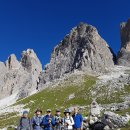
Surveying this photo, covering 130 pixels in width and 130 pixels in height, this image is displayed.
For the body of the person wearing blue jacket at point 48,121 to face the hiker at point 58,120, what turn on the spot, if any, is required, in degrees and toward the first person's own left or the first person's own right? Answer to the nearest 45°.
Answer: approximately 90° to the first person's own left

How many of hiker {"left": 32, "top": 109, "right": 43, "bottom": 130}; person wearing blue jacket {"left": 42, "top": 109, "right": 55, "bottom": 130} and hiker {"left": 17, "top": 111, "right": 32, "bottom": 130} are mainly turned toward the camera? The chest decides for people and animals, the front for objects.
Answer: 3

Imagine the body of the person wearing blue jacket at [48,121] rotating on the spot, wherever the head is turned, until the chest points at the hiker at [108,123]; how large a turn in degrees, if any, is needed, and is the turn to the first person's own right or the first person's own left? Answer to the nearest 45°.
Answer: approximately 135° to the first person's own left

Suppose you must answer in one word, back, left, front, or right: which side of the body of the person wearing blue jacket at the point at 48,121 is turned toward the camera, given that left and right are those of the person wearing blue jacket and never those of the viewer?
front

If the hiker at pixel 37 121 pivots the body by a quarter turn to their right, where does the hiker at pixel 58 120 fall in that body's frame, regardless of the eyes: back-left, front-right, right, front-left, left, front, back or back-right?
back

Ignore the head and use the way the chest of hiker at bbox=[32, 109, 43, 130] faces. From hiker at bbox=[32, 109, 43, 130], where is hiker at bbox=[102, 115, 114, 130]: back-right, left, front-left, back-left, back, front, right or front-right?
back-left

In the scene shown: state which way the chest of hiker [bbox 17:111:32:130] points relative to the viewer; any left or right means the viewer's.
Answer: facing the viewer

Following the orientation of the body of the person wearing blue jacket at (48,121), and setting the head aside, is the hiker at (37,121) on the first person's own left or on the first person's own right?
on the first person's own right

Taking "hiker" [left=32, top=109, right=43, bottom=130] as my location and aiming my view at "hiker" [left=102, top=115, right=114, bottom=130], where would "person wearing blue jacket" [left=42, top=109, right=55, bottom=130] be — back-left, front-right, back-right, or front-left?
front-right

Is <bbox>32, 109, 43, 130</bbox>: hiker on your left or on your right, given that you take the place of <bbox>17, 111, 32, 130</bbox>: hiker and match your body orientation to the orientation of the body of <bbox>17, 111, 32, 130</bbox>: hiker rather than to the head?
on your left

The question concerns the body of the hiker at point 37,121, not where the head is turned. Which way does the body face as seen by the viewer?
toward the camera

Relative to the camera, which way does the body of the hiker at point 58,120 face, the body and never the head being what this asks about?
toward the camera
